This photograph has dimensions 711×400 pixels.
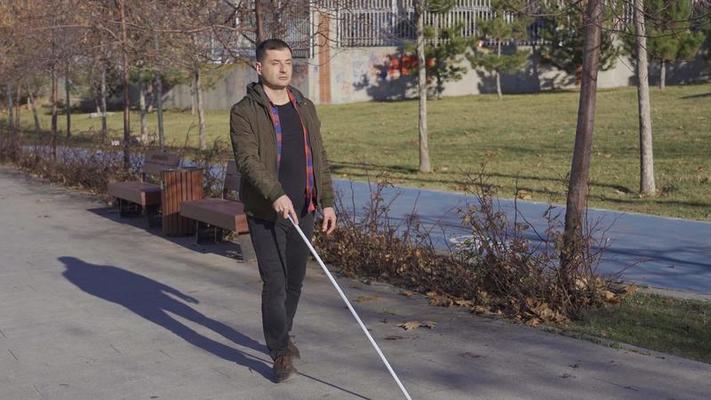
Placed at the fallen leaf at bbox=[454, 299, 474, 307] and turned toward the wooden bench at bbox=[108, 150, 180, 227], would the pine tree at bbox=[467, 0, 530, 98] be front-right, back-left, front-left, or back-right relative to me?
front-right

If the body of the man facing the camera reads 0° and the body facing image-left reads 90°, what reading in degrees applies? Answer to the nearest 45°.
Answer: approximately 315°

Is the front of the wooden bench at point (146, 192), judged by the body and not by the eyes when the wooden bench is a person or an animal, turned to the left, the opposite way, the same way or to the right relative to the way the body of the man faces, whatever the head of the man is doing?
to the right

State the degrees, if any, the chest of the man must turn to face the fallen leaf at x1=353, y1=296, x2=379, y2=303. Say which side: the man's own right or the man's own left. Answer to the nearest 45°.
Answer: approximately 135° to the man's own left

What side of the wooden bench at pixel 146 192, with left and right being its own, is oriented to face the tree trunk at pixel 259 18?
back

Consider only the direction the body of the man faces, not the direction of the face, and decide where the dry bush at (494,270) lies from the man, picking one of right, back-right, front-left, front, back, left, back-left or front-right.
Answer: left

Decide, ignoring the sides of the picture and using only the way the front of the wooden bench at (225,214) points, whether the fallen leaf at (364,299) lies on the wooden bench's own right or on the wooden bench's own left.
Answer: on the wooden bench's own left

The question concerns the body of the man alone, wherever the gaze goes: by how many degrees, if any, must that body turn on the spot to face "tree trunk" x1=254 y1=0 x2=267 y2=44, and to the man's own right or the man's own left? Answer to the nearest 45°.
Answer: approximately 135° to the man's own left

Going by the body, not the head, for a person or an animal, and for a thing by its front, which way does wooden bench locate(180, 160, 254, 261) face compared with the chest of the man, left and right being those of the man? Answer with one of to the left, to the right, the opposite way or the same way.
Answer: to the right

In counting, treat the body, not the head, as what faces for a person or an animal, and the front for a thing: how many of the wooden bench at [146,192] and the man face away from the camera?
0
